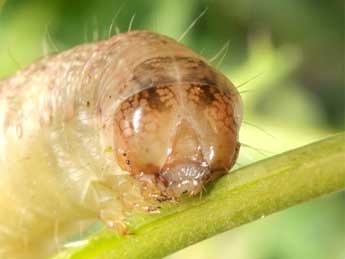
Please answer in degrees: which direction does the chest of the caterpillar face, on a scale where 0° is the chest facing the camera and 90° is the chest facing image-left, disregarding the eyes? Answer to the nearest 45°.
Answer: approximately 315°
